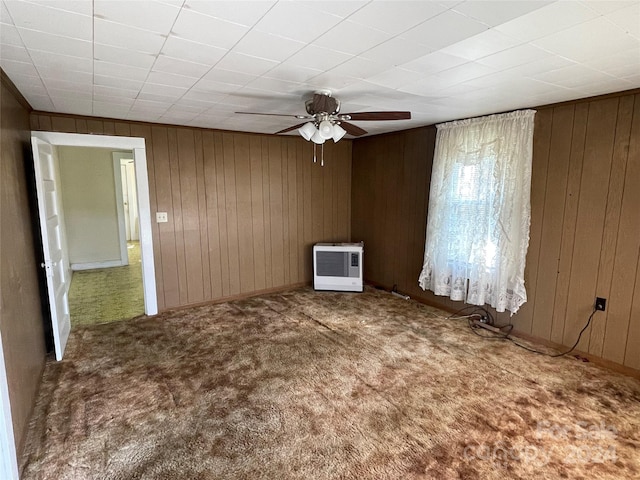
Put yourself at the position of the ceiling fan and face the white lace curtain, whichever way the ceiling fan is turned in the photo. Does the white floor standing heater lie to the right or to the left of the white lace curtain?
left

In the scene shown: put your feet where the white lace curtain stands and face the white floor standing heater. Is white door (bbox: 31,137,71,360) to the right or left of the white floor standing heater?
left

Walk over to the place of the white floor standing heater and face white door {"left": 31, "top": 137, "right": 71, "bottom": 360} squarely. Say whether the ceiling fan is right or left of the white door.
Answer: left

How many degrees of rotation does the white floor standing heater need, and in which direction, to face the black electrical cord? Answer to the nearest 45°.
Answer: approximately 45° to its left

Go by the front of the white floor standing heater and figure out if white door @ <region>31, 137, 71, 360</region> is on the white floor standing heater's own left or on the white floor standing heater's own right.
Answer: on the white floor standing heater's own right

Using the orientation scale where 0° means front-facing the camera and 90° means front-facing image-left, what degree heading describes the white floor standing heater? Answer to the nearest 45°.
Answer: approximately 0°

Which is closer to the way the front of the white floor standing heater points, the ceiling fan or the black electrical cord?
the ceiling fan

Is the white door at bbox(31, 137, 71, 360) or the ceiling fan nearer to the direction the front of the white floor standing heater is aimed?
the ceiling fan

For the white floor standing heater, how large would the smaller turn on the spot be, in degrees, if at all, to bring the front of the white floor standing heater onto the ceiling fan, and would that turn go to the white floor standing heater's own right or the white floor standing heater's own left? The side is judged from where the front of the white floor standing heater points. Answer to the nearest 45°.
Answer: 0° — it already faces it

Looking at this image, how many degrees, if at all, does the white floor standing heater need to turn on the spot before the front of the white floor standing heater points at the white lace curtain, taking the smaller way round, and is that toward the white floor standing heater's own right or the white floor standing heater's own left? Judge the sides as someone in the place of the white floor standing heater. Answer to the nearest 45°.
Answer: approximately 45° to the white floor standing heater's own left
